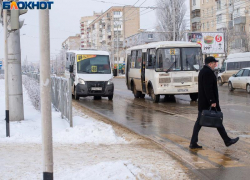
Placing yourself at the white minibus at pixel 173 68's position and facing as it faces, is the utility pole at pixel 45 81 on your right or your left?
on your right

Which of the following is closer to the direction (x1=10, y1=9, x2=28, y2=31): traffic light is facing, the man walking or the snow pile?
the man walking
